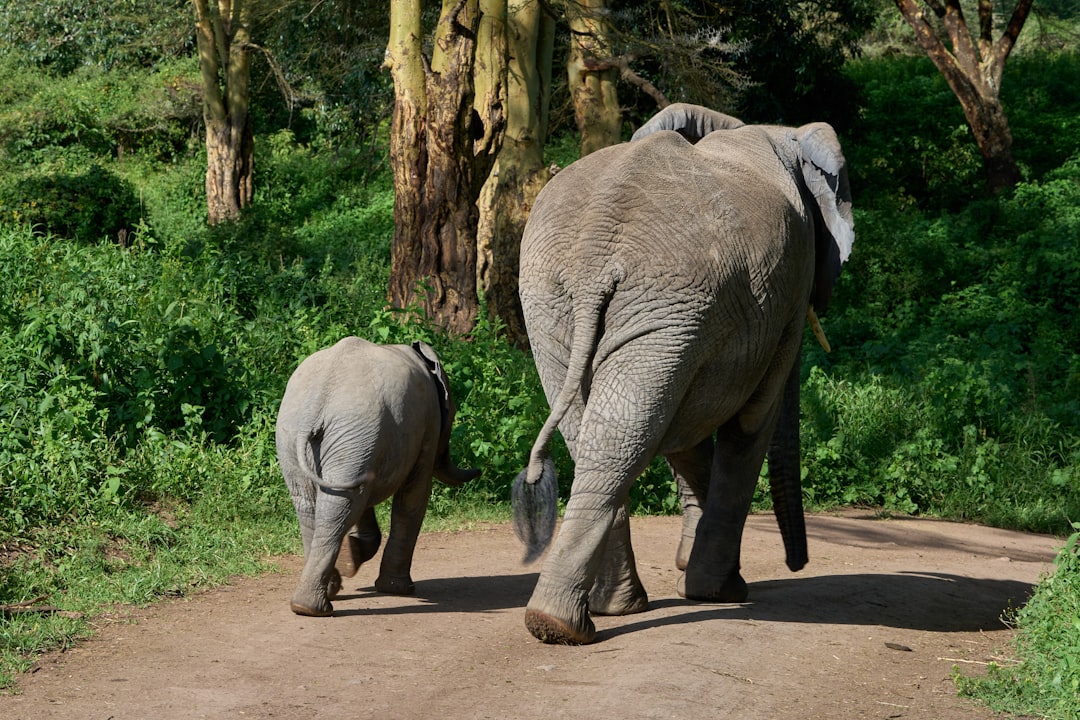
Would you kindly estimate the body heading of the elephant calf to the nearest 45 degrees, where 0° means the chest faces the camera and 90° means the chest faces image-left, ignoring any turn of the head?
approximately 225°

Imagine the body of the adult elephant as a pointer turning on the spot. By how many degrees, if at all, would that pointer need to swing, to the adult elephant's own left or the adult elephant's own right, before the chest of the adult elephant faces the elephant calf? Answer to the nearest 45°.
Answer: approximately 135° to the adult elephant's own left

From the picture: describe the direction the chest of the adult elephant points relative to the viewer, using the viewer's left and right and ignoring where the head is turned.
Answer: facing away from the viewer and to the right of the viewer

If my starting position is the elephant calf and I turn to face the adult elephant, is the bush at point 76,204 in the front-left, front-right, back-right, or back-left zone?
back-left

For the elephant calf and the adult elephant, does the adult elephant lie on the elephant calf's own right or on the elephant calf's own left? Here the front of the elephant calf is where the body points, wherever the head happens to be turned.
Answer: on the elephant calf's own right

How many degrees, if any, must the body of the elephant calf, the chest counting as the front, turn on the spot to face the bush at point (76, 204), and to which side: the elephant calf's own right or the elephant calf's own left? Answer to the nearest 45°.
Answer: approximately 45° to the elephant calf's own left

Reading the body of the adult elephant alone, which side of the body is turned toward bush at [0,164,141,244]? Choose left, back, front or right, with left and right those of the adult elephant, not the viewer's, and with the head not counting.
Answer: left
